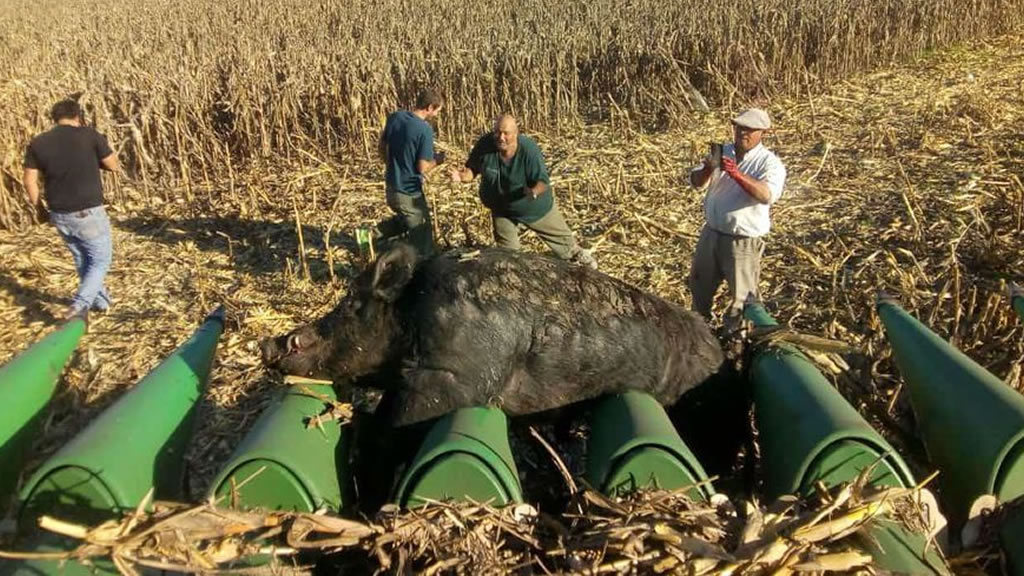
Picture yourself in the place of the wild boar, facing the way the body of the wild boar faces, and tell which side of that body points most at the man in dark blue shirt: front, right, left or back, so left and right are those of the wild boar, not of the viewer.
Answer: right

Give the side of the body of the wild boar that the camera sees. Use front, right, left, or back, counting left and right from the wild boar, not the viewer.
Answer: left

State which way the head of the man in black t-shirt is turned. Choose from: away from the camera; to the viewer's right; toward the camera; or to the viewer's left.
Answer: away from the camera

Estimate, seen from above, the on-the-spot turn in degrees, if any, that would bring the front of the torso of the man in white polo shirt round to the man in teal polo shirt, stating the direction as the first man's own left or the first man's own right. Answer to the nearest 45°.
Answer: approximately 90° to the first man's own right

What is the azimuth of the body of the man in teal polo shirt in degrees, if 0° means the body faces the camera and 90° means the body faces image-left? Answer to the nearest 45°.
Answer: approximately 45°

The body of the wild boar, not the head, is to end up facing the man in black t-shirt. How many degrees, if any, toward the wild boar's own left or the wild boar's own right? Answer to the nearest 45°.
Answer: approximately 45° to the wild boar's own right

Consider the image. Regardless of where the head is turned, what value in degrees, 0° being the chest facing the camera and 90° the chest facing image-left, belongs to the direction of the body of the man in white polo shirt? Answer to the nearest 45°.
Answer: approximately 45°

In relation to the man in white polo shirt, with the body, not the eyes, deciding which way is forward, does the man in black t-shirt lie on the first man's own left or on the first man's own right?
on the first man's own right

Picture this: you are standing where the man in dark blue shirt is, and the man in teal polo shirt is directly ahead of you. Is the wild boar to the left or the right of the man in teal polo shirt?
right

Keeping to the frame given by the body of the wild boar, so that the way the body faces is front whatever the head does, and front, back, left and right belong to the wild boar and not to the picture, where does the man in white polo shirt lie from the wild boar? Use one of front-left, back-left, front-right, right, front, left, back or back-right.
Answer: back-right

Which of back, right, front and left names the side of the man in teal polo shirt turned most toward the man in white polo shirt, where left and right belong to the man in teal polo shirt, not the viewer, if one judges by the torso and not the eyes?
left
